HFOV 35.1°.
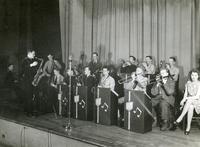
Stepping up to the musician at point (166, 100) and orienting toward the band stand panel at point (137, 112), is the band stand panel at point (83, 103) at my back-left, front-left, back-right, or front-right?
front-right

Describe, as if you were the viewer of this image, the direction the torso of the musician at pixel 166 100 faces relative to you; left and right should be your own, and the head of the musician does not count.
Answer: facing the viewer and to the left of the viewer

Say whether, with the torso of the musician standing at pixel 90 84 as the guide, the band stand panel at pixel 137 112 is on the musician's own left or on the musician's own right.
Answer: on the musician's own left

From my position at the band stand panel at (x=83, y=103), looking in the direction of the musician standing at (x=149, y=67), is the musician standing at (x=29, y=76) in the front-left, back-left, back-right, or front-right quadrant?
back-left

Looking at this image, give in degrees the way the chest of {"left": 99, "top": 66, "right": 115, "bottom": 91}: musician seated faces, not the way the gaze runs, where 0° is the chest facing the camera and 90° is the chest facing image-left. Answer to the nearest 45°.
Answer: approximately 45°

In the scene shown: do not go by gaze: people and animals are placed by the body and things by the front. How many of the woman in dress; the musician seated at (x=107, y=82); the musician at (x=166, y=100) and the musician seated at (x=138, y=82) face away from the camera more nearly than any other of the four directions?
0

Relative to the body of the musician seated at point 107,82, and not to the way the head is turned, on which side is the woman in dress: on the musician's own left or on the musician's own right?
on the musician's own left

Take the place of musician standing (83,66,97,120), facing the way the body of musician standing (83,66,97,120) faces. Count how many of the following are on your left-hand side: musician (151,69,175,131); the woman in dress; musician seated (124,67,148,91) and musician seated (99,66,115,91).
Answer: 4

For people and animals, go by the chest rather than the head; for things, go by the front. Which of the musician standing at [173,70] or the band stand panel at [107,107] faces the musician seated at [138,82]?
the musician standing

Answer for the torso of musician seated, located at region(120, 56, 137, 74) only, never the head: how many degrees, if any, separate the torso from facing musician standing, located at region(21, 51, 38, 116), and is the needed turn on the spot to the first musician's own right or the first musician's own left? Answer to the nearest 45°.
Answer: approximately 45° to the first musician's own right
